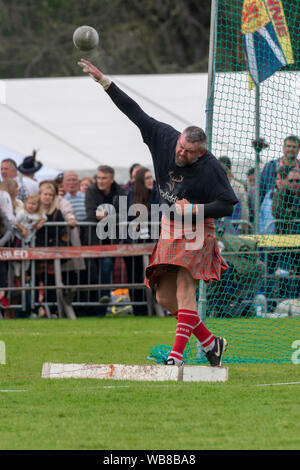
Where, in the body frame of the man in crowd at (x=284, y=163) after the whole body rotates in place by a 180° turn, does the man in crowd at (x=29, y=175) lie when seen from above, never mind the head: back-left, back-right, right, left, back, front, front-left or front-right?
front-left

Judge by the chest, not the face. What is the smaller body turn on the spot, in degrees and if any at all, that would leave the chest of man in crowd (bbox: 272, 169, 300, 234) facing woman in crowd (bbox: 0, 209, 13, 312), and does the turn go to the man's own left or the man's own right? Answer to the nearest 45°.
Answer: approximately 90° to the man's own right

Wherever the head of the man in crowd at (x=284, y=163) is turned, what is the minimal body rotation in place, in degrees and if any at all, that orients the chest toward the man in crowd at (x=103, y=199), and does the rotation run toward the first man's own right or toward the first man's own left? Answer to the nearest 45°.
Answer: approximately 135° to the first man's own right

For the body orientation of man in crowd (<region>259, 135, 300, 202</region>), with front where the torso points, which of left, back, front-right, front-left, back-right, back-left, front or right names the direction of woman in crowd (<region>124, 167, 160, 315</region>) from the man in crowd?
back-right

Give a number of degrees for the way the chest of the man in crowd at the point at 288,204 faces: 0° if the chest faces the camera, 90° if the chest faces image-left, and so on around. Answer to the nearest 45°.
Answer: approximately 0°

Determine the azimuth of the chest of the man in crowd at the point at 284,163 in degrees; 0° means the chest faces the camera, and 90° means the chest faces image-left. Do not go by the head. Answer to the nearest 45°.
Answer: approximately 0°

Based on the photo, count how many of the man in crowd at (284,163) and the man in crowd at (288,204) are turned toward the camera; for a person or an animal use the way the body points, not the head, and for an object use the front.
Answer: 2
